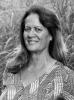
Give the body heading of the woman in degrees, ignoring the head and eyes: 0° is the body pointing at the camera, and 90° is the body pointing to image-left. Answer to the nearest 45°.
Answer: approximately 45°
